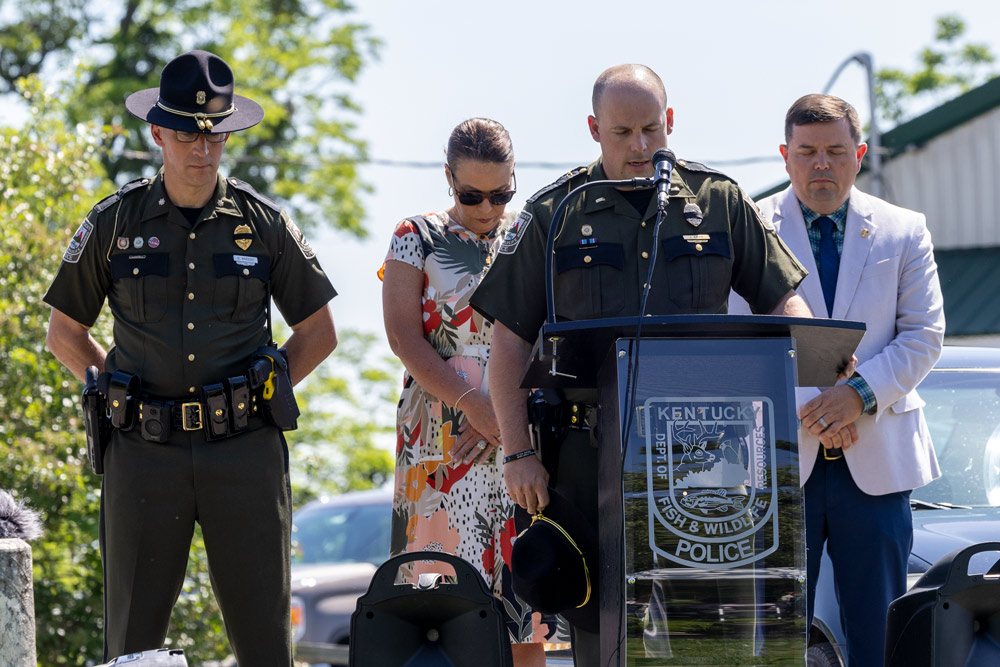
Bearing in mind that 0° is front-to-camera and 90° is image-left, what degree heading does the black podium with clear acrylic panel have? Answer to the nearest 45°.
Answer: approximately 0°

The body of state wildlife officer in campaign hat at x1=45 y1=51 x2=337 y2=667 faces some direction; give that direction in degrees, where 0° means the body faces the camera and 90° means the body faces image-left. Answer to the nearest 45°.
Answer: approximately 0°

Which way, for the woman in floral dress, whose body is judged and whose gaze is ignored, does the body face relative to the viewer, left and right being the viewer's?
facing the viewer and to the right of the viewer

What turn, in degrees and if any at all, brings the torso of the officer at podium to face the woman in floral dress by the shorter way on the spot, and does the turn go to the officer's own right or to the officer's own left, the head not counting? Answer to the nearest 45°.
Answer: approximately 135° to the officer's own right
